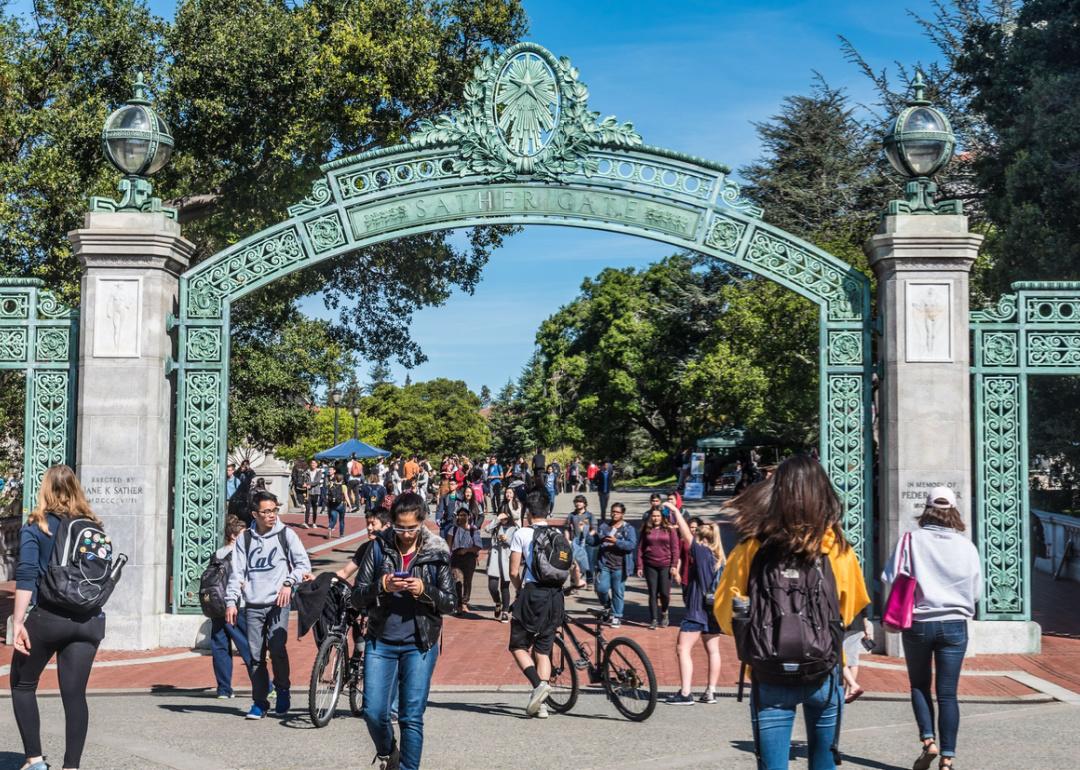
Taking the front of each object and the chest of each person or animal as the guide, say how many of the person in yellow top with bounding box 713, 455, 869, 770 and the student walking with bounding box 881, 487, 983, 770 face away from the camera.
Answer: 2

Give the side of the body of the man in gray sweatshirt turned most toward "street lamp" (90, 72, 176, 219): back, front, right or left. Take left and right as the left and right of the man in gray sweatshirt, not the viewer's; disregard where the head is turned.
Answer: back

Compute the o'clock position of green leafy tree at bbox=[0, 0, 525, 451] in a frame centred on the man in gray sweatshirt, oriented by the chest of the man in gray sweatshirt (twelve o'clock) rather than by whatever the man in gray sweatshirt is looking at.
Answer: The green leafy tree is roughly at 6 o'clock from the man in gray sweatshirt.

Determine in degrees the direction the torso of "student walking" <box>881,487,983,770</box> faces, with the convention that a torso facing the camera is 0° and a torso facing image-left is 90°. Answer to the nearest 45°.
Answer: approximately 180°

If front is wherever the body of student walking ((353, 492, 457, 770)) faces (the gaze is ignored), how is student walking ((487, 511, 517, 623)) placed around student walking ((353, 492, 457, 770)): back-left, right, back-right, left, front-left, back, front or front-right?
back

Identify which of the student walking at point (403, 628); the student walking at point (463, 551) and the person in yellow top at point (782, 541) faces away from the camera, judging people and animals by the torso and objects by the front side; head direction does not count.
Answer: the person in yellow top

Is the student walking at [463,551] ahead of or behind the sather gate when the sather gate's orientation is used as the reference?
behind

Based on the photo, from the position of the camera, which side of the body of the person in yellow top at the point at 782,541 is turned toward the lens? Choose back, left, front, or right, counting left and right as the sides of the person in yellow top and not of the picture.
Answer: back

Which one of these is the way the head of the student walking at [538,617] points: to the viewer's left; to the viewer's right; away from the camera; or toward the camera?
away from the camera

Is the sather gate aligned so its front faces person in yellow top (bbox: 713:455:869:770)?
yes

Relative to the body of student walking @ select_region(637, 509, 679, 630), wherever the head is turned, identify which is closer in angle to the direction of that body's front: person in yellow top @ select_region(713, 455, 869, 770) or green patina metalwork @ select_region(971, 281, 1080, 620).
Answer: the person in yellow top

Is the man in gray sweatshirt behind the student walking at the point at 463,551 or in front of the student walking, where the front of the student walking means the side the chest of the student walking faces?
in front

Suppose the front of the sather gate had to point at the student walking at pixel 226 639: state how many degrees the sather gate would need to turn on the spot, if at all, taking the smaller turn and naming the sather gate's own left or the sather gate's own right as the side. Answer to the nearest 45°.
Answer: approximately 45° to the sather gate's own right

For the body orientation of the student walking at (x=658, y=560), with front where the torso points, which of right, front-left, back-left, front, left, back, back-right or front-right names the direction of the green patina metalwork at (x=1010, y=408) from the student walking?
front-left

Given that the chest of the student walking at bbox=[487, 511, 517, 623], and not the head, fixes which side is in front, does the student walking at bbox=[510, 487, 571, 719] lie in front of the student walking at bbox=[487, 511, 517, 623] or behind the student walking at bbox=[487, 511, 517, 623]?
in front
